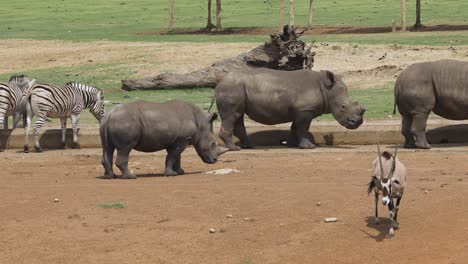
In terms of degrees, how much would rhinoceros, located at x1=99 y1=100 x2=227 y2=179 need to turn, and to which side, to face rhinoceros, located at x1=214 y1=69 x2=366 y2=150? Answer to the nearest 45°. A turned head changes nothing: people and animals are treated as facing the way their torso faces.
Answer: approximately 45° to its left

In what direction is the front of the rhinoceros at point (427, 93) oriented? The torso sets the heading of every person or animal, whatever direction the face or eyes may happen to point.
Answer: to the viewer's right

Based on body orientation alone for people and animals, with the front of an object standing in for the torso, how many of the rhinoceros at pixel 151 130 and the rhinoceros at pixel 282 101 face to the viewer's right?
2

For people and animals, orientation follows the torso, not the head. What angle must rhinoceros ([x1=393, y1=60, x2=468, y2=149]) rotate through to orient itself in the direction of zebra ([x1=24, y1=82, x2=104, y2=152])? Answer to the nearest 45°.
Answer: approximately 180°

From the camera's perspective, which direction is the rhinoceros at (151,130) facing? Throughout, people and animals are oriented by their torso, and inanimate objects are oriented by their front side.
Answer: to the viewer's right

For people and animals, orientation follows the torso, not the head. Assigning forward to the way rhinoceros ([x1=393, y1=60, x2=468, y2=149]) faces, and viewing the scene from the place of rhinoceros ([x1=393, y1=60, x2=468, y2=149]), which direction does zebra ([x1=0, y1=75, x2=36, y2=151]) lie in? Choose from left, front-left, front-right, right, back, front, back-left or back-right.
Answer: back

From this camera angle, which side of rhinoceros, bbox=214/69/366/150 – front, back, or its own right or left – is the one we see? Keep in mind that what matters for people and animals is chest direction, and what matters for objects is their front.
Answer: right

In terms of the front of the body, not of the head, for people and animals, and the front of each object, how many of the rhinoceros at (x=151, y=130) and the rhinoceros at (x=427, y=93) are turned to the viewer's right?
2

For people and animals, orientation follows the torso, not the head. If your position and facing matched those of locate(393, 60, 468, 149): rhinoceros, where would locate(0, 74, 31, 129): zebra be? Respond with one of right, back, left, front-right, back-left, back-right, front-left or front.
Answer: back

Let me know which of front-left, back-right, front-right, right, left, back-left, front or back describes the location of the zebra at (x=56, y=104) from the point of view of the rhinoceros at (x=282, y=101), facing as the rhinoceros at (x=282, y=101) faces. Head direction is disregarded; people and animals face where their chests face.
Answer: back

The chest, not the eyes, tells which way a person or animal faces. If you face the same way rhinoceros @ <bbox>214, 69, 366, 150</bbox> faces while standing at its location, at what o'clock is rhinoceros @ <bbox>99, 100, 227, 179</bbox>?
rhinoceros @ <bbox>99, 100, 227, 179</bbox> is roughly at 4 o'clock from rhinoceros @ <bbox>214, 69, 366, 150</bbox>.
